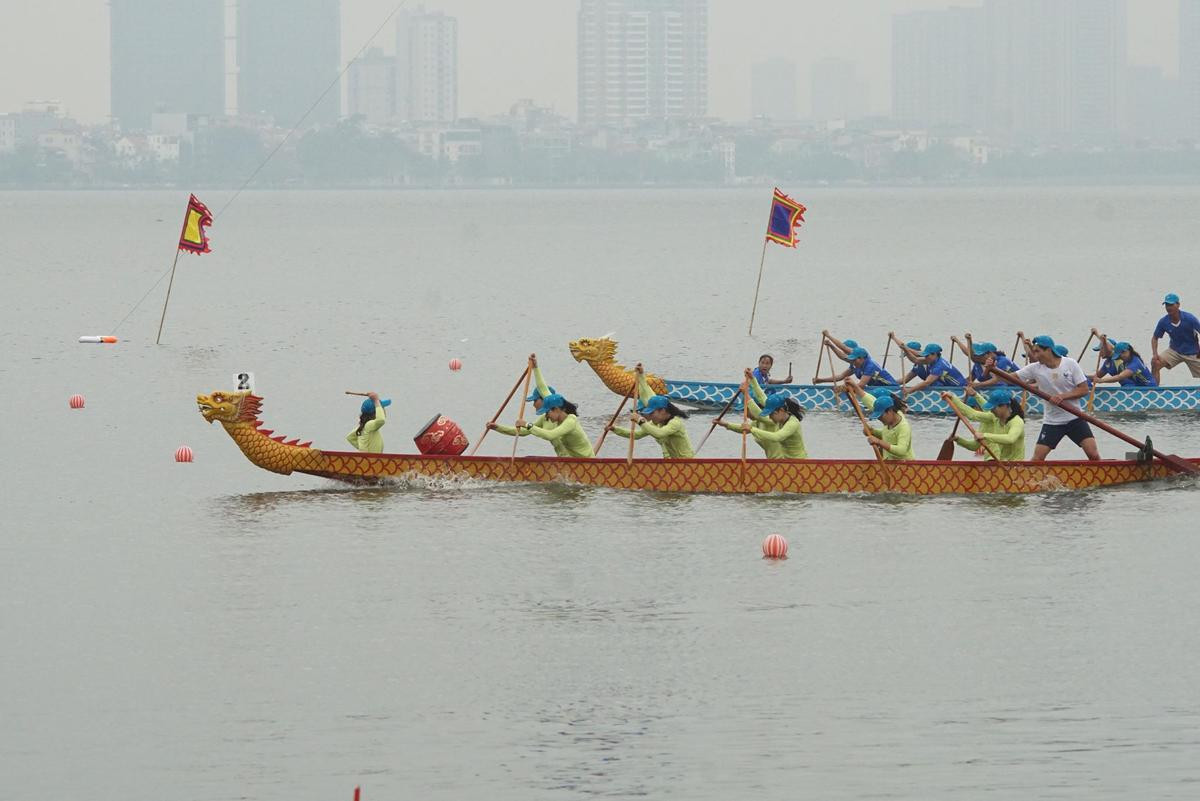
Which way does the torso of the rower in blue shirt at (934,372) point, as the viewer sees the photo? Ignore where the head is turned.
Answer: to the viewer's left

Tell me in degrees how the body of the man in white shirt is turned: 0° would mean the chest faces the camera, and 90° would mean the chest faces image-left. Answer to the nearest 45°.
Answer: approximately 45°

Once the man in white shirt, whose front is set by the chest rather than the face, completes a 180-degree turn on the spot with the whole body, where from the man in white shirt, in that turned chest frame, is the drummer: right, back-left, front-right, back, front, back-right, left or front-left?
back-left

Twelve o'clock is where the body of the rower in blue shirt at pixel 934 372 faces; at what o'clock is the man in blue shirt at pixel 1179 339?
the man in blue shirt at pixel 1179 339 is roughly at 5 o'clock from the rower in blue shirt at pixel 934 372.

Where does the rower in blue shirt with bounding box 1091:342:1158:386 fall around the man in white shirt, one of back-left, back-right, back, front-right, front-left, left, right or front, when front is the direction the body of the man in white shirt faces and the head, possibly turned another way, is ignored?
back-right

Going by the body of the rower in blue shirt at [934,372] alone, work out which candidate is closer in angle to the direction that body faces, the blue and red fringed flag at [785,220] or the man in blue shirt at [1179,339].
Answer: the blue and red fringed flag

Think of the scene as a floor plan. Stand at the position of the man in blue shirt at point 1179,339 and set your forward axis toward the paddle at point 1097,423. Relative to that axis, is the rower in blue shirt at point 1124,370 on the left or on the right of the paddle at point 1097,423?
right

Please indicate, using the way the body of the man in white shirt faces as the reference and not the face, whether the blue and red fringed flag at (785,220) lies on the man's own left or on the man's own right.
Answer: on the man's own right

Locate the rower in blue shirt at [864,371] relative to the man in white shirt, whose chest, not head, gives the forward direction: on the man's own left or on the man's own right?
on the man's own right

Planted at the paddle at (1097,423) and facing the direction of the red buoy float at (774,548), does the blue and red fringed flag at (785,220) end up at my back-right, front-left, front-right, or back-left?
back-right

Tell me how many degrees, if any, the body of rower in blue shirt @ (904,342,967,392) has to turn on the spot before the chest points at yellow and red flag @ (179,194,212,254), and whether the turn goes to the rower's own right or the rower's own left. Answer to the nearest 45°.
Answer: approximately 45° to the rower's own right

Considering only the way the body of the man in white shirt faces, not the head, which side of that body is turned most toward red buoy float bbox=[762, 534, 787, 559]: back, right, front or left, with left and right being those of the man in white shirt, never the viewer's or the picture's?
front
